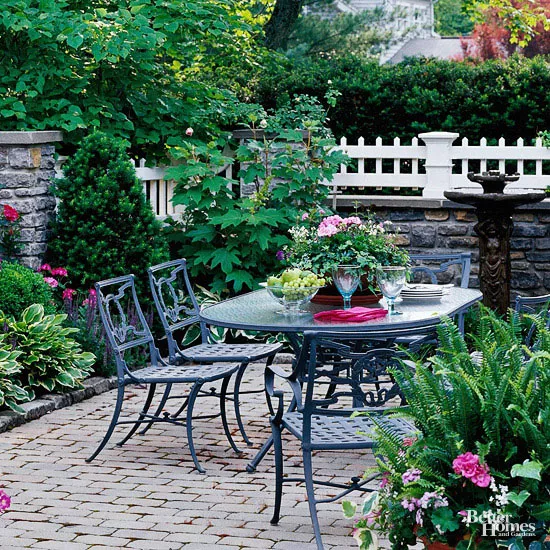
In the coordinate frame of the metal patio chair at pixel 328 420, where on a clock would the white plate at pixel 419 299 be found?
The white plate is roughly at 2 o'clock from the metal patio chair.

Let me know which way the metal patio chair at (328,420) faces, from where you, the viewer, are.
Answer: facing away from the viewer and to the left of the viewer

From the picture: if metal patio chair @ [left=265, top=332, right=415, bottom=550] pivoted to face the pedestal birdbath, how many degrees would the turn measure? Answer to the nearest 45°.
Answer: approximately 45° to its right

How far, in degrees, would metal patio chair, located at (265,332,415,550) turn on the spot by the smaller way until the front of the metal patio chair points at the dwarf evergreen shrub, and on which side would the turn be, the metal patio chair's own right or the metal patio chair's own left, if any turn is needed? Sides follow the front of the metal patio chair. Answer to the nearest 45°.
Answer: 0° — it already faces it

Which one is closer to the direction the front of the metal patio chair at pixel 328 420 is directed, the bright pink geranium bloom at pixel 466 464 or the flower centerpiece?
the flower centerpiece

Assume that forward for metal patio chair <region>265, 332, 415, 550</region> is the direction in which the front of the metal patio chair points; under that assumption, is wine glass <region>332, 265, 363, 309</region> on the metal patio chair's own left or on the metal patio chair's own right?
on the metal patio chair's own right

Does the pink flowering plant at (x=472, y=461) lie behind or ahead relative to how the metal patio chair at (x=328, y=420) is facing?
behind
